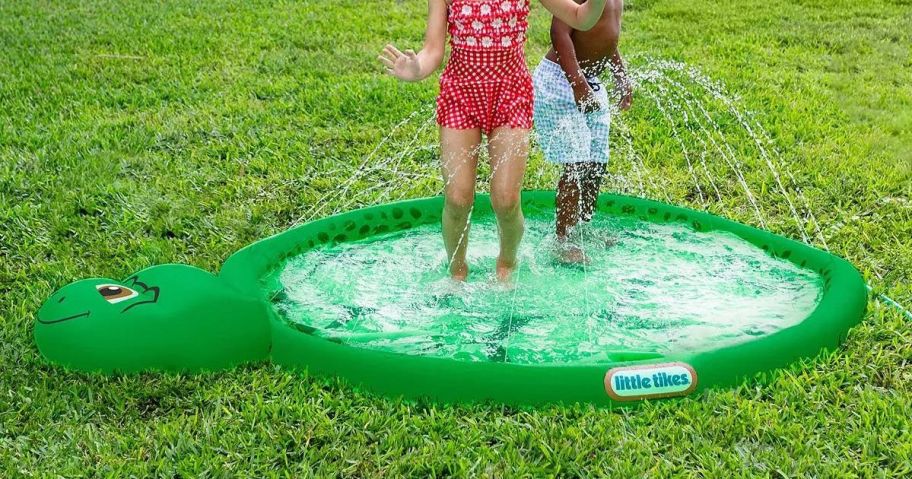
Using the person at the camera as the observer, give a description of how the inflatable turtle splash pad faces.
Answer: facing to the left of the viewer
